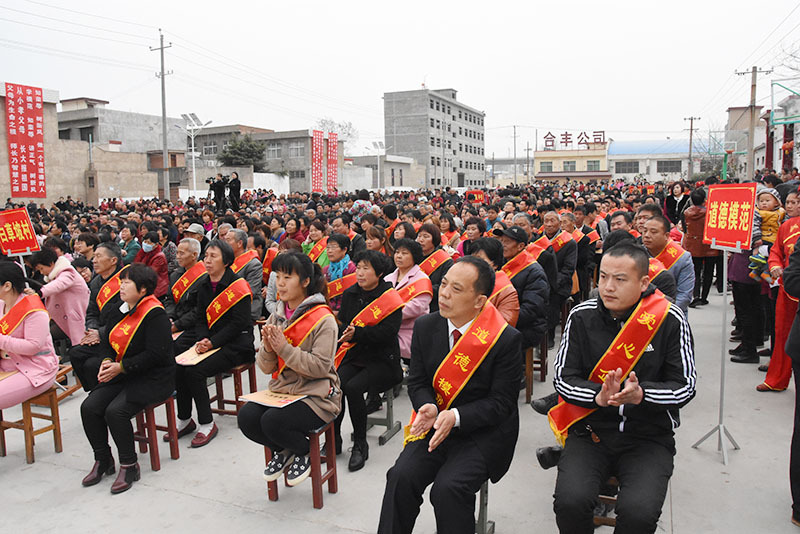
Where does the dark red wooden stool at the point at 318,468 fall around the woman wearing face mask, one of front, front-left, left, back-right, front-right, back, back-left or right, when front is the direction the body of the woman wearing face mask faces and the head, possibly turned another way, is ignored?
front-left

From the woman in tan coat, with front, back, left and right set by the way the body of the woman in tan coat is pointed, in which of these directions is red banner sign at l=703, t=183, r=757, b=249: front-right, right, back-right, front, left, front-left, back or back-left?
back-left

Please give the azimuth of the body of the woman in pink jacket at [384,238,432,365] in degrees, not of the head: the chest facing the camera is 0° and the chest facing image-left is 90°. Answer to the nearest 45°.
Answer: approximately 45°

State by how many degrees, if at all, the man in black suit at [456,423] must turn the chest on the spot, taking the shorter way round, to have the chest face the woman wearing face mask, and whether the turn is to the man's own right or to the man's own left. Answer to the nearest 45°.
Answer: approximately 90° to the man's own right

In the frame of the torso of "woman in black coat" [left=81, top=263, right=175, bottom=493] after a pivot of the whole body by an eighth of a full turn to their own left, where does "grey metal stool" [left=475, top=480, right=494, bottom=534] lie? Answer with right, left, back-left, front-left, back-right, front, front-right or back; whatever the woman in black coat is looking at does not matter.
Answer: front-left

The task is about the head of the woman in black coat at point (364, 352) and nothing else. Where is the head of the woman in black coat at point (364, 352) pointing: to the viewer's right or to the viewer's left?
to the viewer's left

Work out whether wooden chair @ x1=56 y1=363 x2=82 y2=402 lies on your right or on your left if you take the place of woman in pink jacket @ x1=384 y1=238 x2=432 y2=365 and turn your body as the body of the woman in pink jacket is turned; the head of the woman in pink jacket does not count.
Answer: on your right

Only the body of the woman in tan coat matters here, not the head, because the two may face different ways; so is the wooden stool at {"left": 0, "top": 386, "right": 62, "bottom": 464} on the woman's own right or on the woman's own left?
on the woman's own right

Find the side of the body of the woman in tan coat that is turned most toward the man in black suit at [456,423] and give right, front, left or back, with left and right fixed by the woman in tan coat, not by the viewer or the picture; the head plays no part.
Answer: left

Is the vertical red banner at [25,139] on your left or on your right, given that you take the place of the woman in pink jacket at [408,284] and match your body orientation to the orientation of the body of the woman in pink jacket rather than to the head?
on your right

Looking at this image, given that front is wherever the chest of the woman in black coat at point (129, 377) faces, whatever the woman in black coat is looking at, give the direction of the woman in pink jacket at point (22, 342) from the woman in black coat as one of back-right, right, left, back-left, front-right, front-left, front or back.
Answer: right

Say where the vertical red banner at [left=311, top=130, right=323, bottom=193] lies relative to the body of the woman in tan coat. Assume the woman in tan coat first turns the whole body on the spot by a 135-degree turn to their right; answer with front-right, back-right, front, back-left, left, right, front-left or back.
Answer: front

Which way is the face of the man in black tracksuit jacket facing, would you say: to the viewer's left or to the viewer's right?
to the viewer's left
